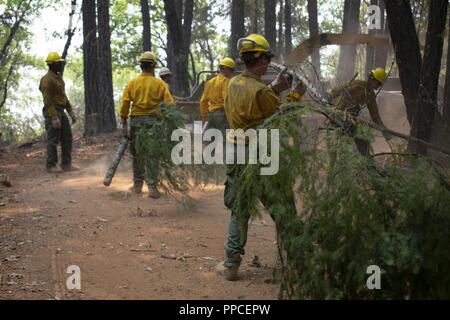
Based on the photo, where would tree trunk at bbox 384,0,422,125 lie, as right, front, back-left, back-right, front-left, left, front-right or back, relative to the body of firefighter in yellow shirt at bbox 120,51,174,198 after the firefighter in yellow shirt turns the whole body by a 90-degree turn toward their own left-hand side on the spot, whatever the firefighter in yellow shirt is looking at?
back

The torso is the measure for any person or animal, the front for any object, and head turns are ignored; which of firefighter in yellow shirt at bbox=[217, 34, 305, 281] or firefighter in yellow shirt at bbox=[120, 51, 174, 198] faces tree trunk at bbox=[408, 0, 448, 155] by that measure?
firefighter in yellow shirt at bbox=[217, 34, 305, 281]

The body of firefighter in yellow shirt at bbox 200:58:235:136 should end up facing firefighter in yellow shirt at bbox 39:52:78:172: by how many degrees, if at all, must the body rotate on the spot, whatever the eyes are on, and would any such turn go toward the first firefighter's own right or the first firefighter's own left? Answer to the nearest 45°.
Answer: approximately 135° to the first firefighter's own left

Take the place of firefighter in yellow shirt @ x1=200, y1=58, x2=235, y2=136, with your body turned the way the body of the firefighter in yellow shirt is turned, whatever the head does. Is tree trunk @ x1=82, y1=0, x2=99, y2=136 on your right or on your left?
on your left

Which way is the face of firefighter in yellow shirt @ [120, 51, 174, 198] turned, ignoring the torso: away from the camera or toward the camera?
away from the camera

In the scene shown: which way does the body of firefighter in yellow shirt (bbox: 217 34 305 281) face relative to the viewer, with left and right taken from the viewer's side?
facing away from the viewer and to the right of the viewer

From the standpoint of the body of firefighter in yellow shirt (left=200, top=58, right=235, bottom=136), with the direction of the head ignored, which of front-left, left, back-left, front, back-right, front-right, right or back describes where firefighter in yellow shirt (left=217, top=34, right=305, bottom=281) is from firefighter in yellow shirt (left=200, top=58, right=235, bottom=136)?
back-right

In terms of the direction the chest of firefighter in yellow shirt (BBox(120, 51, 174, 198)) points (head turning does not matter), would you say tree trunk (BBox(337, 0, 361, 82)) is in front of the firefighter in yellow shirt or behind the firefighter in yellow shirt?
in front

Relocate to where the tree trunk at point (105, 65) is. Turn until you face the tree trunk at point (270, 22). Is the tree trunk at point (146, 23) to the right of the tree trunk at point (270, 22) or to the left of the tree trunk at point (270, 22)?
left

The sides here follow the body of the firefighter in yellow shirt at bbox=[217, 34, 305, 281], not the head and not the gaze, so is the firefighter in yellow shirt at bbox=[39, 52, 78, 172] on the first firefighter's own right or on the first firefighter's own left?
on the first firefighter's own left

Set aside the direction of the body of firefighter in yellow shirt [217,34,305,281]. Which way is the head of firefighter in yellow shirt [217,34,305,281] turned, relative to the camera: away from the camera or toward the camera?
away from the camera

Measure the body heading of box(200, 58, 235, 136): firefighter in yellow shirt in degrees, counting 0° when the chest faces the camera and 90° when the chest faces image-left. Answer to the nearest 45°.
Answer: approximately 225°

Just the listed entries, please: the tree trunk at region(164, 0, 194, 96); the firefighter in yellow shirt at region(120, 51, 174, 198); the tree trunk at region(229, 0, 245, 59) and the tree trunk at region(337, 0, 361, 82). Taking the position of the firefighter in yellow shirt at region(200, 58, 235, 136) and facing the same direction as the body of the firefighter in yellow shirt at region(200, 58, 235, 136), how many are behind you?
1

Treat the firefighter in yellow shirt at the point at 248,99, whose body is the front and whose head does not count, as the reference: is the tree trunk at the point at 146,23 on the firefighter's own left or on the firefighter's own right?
on the firefighter's own left

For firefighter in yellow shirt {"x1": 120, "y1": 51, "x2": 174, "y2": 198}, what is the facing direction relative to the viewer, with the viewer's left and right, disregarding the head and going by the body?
facing away from the viewer

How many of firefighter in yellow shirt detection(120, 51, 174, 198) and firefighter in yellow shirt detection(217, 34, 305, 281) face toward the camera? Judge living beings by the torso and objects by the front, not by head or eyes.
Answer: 0
